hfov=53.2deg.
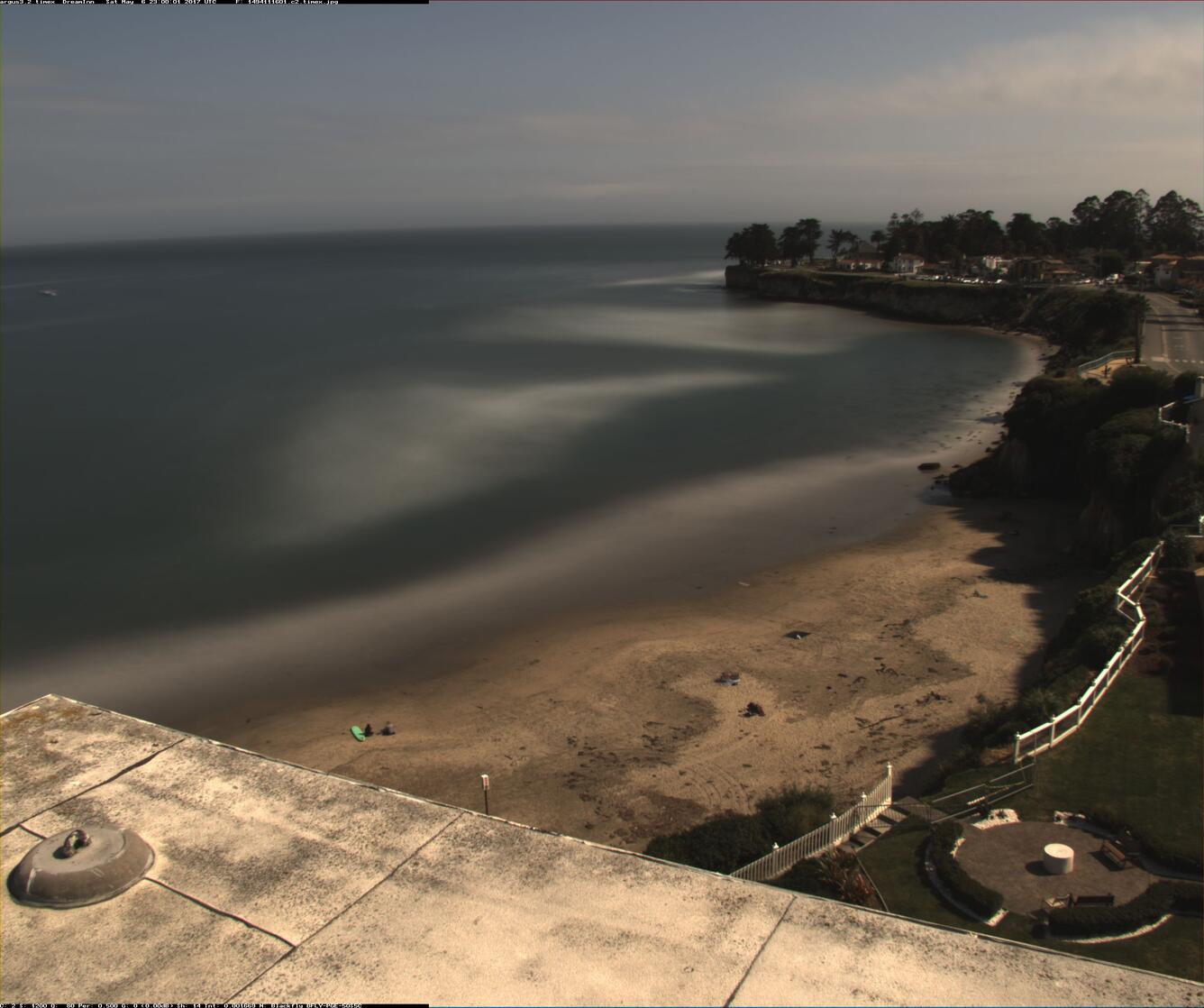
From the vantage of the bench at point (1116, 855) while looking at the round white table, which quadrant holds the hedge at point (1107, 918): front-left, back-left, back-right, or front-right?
front-left

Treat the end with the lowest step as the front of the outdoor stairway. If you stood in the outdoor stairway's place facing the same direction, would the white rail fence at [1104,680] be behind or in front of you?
behind

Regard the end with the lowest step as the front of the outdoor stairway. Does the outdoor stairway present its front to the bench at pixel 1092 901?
no

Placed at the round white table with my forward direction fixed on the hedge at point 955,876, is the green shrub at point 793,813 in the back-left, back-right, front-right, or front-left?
front-right

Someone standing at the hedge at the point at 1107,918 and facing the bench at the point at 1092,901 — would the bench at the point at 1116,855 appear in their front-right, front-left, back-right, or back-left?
front-right

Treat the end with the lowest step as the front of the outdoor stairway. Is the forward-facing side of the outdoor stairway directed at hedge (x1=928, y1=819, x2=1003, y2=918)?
no

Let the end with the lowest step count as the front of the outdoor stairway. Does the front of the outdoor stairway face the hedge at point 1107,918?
no

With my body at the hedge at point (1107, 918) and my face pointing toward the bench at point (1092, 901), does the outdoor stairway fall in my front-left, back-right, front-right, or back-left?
front-left
